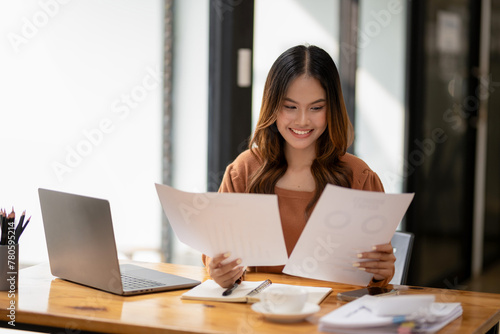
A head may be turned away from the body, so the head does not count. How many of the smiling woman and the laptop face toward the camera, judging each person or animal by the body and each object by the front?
1

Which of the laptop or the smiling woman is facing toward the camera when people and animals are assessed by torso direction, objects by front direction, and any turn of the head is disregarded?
the smiling woman

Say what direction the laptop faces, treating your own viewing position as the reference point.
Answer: facing away from the viewer and to the right of the viewer

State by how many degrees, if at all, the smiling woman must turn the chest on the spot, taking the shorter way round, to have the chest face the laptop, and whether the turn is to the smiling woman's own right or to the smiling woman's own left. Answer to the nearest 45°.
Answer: approximately 45° to the smiling woman's own right

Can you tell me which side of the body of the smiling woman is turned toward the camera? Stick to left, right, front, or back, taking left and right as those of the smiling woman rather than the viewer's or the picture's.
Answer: front

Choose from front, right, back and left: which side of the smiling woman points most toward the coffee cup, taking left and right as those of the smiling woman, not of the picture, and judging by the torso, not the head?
front
